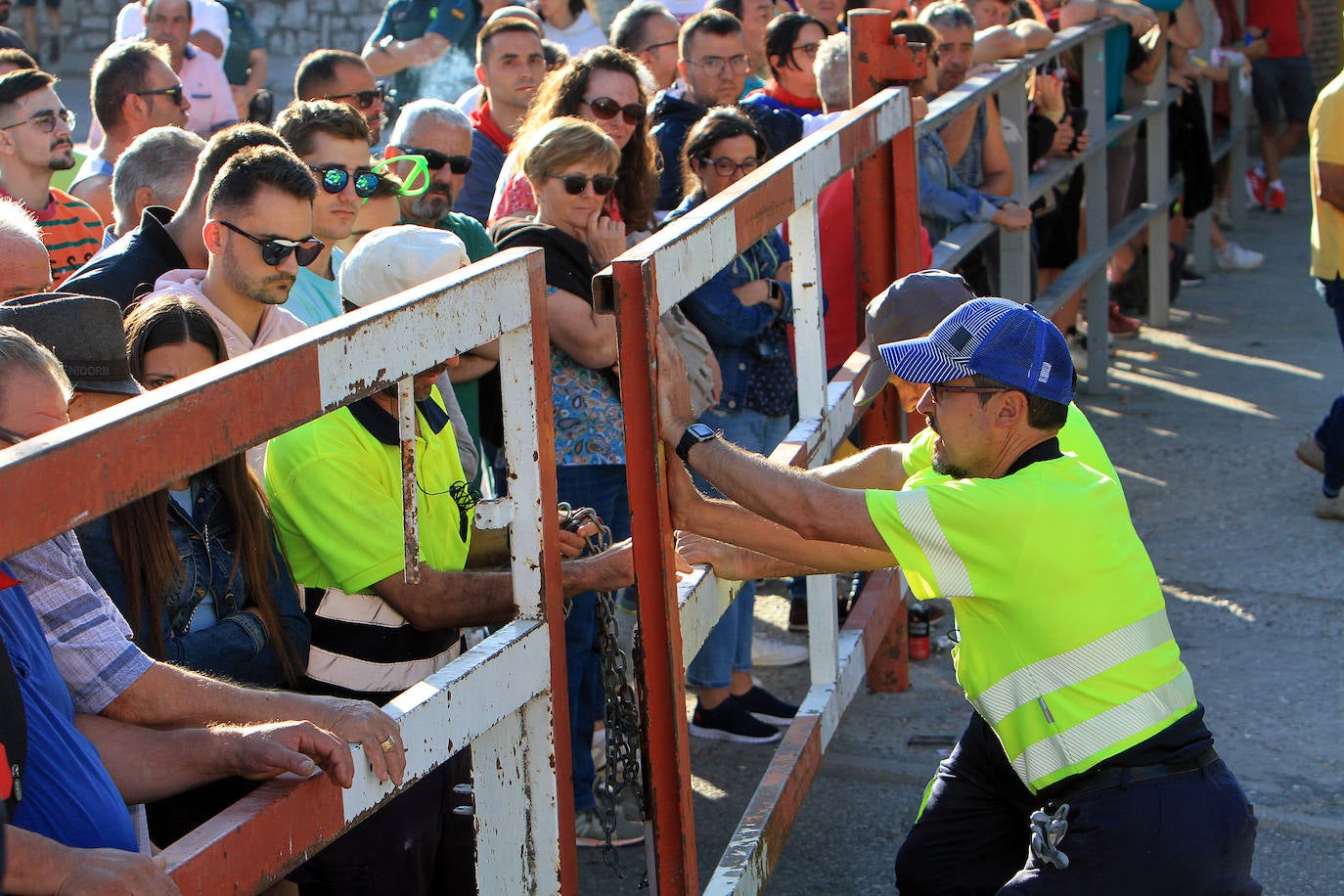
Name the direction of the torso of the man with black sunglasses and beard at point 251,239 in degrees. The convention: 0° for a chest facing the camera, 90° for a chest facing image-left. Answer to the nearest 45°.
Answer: approximately 315°

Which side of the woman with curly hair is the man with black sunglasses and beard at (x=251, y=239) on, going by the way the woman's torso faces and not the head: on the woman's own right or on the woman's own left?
on the woman's own right

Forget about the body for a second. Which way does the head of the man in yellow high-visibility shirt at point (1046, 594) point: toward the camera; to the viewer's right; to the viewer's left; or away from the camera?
to the viewer's left

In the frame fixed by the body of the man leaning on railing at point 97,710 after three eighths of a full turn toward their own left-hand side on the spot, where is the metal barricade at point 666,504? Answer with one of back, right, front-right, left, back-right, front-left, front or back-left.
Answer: right

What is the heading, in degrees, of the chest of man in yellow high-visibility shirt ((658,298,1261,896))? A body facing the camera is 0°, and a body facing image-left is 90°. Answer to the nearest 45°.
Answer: approximately 90°

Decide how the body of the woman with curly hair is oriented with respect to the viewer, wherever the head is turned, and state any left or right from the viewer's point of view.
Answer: facing the viewer and to the right of the viewer

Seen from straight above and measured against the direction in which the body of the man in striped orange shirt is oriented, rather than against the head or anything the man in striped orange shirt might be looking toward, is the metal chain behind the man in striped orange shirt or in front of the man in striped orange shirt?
in front

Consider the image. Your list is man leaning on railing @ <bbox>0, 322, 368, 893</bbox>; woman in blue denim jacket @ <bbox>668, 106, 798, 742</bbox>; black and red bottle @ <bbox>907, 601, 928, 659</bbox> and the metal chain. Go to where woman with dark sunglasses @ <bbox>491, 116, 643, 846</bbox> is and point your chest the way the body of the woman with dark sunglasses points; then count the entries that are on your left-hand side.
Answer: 2

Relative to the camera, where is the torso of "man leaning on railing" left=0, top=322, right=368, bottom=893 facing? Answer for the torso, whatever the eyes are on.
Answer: to the viewer's right
